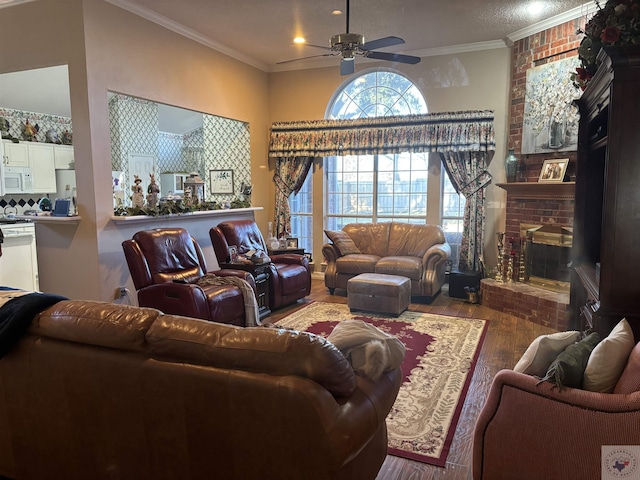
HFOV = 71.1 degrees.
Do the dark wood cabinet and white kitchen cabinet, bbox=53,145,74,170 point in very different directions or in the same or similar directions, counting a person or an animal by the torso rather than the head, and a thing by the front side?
very different directions

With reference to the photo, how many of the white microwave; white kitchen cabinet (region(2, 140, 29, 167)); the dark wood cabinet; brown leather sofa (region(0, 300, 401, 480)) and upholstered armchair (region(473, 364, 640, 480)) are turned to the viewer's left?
2

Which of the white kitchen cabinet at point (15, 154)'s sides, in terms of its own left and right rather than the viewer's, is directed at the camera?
front

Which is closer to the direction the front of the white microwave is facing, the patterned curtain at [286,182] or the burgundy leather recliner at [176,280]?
the burgundy leather recliner

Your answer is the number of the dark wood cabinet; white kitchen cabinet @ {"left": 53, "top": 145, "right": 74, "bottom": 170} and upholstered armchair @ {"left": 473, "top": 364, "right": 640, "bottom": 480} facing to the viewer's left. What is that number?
2

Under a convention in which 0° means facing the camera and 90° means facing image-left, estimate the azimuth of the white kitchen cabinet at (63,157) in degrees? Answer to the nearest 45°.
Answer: approximately 0°

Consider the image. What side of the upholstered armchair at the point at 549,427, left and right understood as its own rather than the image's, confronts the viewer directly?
left

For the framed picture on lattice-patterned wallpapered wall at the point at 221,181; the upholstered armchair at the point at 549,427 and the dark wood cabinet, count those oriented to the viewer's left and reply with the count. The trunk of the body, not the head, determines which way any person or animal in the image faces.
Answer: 2

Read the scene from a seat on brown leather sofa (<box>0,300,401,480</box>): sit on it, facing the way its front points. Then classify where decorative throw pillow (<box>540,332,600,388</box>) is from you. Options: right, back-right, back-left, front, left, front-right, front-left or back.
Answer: front-right

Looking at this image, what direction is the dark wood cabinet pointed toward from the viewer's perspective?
to the viewer's left

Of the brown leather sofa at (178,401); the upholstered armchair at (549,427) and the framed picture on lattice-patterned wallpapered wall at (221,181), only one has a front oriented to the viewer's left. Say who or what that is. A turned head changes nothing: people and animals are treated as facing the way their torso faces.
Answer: the upholstered armchair

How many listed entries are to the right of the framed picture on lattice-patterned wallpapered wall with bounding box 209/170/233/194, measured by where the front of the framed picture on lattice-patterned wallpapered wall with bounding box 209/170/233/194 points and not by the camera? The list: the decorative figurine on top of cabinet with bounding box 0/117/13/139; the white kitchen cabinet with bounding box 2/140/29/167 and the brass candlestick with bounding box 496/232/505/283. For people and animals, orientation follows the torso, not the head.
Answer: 2

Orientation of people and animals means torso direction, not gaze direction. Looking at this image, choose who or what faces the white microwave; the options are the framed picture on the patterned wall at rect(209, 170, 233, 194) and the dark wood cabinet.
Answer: the dark wood cabinet

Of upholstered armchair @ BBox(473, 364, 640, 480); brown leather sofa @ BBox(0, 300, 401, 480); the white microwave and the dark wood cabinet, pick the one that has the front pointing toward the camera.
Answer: the white microwave

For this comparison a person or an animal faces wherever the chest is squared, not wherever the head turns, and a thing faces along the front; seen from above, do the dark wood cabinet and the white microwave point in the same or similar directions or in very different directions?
very different directions

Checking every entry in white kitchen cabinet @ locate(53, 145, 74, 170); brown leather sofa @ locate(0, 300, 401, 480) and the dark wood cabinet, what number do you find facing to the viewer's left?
1

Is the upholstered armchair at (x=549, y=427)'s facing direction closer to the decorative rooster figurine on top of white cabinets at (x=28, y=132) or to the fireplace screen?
the decorative rooster figurine on top of white cabinets

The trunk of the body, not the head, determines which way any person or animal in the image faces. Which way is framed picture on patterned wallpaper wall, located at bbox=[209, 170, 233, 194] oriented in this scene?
toward the camera
